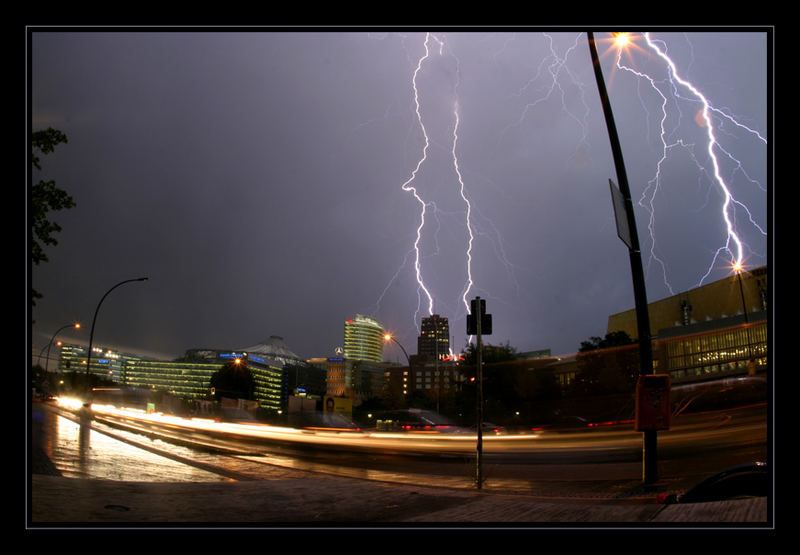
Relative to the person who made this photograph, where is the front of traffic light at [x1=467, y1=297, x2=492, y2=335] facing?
facing away from the viewer

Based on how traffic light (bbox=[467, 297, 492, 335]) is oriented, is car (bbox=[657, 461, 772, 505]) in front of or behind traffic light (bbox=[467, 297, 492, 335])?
behind

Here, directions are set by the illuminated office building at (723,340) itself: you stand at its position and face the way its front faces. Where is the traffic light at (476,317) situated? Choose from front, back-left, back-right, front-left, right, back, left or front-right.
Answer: front-left

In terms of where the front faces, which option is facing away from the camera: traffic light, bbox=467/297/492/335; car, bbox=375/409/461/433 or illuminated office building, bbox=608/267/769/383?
the traffic light
